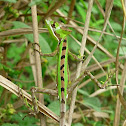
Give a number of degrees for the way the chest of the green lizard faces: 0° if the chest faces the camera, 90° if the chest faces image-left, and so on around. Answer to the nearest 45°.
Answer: approximately 180°
